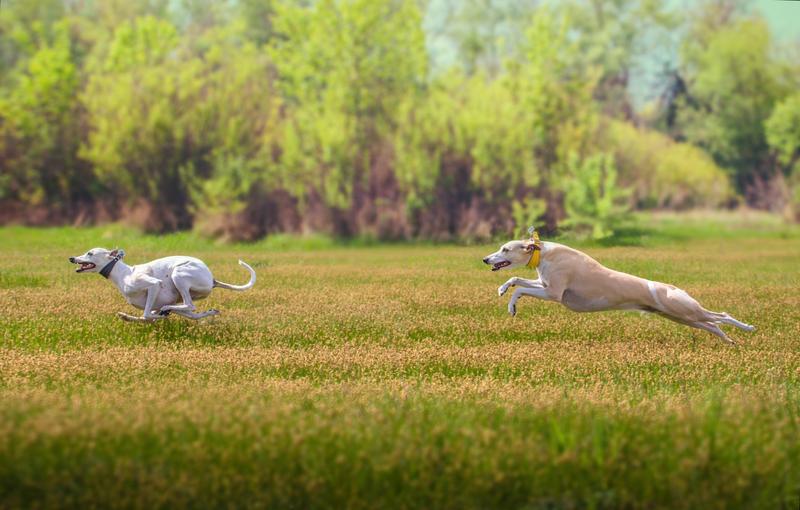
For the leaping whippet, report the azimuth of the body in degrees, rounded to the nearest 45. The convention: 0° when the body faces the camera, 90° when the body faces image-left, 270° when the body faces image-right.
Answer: approximately 90°

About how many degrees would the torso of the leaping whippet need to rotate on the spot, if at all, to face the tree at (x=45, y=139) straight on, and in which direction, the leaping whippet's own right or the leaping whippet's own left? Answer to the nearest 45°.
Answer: approximately 45° to the leaping whippet's own right

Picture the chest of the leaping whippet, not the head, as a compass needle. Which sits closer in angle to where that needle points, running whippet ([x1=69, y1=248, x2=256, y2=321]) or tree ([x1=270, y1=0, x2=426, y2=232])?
the running whippet

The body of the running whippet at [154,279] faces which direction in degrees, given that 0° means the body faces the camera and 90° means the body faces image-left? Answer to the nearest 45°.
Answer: approximately 90°

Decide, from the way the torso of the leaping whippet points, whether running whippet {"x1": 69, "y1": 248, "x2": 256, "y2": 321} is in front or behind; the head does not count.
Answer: in front

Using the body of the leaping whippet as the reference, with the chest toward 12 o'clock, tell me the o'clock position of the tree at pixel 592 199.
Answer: The tree is roughly at 3 o'clock from the leaping whippet.

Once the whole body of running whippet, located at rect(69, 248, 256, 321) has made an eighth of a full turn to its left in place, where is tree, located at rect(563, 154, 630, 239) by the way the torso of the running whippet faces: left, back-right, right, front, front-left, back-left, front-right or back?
back

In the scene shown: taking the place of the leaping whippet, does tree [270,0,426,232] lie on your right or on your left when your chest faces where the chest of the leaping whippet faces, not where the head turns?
on your right

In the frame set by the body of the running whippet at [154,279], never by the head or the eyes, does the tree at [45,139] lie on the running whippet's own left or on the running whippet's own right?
on the running whippet's own right

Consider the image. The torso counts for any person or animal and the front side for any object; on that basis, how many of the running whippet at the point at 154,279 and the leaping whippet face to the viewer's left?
2
